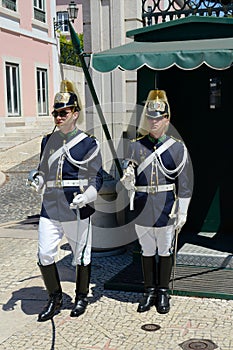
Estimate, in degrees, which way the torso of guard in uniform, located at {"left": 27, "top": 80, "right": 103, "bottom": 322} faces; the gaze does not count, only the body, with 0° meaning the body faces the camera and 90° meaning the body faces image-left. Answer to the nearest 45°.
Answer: approximately 45°

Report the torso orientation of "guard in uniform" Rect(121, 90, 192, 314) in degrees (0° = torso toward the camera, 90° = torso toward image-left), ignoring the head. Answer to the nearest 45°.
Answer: approximately 0°

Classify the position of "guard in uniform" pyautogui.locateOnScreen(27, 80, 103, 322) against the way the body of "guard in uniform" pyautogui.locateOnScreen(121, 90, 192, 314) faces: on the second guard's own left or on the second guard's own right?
on the second guard's own right

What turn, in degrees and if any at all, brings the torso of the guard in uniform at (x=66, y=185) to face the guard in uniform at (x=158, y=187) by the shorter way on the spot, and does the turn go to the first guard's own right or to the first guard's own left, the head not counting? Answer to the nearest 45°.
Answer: approximately 135° to the first guard's own left
